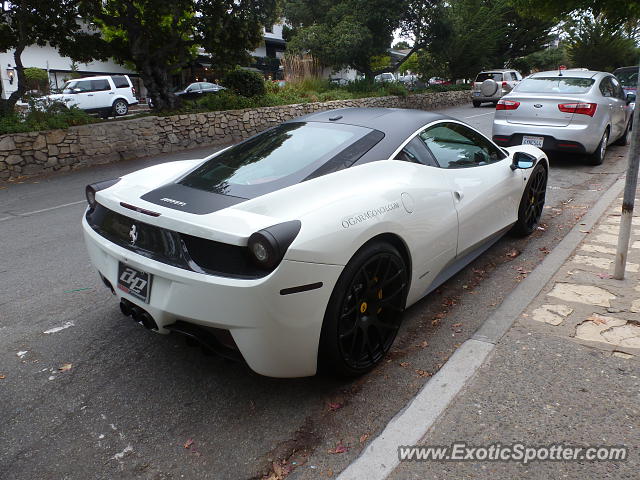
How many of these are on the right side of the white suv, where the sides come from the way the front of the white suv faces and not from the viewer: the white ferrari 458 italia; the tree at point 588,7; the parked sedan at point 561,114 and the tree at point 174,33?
0

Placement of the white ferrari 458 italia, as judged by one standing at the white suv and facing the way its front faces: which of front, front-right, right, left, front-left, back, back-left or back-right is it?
left

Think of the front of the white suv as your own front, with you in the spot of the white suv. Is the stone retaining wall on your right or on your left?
on your left

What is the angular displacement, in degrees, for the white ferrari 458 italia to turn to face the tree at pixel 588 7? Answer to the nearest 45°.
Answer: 0° — it already faces it

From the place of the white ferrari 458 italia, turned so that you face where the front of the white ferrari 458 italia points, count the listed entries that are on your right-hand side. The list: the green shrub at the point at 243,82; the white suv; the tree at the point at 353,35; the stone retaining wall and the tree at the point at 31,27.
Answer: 0

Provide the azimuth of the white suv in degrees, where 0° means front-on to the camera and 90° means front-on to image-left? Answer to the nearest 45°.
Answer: approximately 90°

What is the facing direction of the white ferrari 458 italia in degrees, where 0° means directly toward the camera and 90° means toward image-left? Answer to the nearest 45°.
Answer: approximately 225°

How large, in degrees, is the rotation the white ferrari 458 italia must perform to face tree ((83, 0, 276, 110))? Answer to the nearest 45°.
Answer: approximately 45° to its left

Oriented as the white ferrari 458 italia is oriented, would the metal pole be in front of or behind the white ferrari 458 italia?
in front

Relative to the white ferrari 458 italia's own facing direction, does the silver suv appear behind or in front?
in front

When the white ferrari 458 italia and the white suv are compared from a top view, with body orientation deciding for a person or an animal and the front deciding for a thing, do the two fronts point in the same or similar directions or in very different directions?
very different directions

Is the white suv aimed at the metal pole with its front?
no

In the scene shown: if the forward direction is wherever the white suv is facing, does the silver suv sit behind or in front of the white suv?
behind

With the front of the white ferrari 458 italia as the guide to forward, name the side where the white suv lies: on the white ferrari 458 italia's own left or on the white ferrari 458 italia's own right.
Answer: on the white ferrari 458 italia's own left

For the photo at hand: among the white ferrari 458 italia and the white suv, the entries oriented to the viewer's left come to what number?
1
